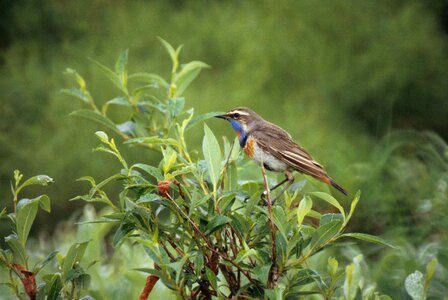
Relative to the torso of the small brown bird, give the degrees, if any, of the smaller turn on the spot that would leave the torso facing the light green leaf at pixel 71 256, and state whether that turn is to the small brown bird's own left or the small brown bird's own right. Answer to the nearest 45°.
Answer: approximately 45° to the small brown bird's own left

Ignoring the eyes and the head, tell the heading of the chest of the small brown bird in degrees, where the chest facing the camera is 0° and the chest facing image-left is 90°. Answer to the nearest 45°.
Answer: approximately 90°

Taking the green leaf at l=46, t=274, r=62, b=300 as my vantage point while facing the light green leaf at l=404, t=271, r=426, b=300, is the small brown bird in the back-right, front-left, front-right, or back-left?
front-left

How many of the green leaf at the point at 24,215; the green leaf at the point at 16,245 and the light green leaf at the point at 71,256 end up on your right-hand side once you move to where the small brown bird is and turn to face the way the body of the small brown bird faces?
0

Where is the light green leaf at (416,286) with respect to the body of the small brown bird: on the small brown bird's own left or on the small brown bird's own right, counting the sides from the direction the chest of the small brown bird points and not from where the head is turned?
on the small brown bird's own left

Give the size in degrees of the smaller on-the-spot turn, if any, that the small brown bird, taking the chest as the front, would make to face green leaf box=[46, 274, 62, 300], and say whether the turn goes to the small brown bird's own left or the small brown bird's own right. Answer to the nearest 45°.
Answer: approximately 45° to the small brown bird's own left

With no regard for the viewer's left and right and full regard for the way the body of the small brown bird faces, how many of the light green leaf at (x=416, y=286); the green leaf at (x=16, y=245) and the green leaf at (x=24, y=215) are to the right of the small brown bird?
0
